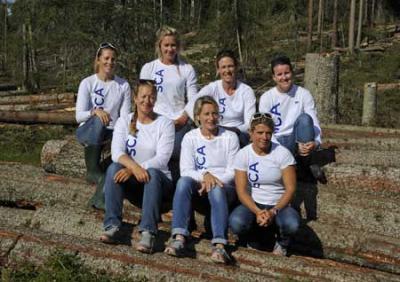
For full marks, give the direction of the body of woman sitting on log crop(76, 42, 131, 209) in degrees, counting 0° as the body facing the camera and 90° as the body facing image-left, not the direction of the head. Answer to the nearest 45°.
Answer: approximately 0°

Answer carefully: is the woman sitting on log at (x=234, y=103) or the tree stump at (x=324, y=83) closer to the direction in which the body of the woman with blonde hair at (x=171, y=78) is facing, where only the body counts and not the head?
the woman sitting on log

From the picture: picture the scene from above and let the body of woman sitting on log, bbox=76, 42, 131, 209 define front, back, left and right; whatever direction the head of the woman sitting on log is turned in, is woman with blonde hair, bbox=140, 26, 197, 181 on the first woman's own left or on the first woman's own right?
on the first woman's own left

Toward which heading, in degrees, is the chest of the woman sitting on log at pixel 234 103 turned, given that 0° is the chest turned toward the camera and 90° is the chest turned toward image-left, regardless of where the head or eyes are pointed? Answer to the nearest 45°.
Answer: approximately 0°

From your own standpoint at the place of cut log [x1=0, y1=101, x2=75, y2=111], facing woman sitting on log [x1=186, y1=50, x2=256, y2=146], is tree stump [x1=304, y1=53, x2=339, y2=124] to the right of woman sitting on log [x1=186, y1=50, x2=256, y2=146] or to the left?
left

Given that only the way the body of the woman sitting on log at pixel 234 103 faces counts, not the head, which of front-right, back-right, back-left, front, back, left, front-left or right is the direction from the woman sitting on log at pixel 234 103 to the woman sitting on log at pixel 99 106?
right

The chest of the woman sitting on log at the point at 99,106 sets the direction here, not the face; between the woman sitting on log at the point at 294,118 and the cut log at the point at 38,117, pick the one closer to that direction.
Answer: the woman sitting on log

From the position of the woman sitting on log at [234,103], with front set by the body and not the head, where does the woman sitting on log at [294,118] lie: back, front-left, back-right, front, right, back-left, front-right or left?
left
